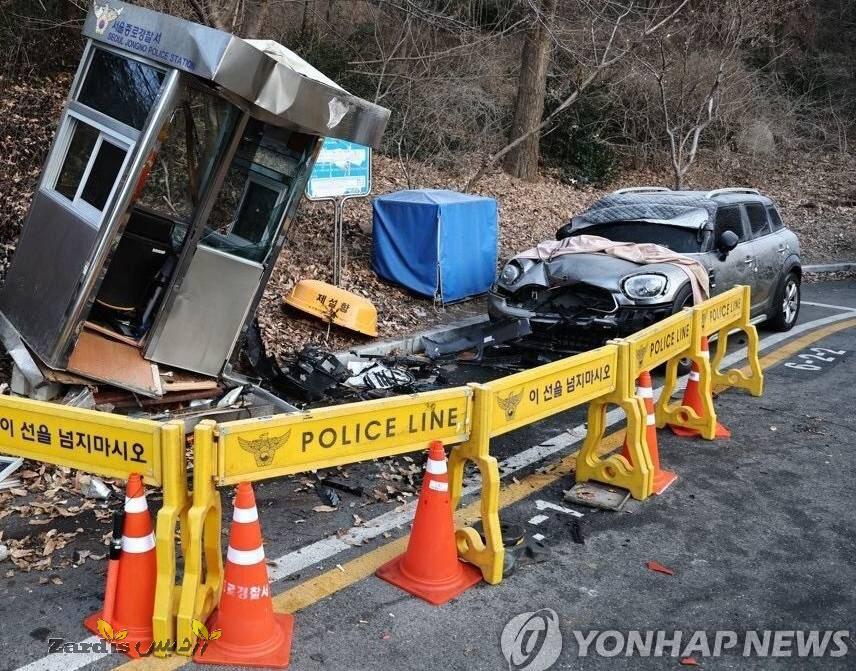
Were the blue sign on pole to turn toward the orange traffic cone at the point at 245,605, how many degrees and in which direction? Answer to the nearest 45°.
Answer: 0° — it already faces it

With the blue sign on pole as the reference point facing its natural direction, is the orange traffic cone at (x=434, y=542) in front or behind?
in front

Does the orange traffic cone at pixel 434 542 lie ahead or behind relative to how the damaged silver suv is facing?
ahead

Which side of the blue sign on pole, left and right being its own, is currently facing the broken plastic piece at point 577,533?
front

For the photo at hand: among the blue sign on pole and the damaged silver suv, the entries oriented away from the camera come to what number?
0

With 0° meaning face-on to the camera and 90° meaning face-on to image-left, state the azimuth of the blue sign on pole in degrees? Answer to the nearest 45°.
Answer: approximately 0°

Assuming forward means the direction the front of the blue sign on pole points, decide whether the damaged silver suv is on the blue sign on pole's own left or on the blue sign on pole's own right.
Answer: on the blue sign on pole's own left

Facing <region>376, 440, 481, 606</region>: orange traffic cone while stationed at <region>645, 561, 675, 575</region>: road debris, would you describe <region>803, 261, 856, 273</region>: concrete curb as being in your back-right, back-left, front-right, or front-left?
back-right

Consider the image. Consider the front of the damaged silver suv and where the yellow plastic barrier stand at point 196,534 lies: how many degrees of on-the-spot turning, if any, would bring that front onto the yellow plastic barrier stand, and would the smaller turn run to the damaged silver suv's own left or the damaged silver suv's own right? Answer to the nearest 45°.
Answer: approximately 45° to the damaged silver suv's own left

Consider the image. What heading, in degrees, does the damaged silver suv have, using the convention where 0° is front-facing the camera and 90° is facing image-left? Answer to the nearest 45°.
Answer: approximately 45°
